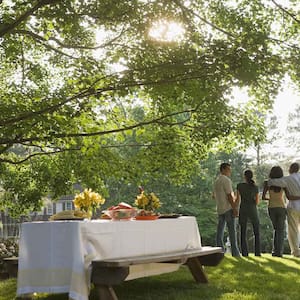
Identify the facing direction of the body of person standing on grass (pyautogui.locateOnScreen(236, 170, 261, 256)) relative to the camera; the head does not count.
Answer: away from the camera

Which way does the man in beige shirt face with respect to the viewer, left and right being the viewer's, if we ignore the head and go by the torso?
facing away from the viewer and to the right of the viewer

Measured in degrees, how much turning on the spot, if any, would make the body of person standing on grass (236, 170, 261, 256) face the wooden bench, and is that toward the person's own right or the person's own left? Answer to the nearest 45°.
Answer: approximately 180°

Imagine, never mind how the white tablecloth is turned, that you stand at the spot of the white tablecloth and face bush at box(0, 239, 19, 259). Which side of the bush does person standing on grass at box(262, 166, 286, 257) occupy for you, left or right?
right

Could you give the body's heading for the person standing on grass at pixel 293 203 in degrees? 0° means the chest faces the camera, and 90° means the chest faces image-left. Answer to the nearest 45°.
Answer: approximately 180°

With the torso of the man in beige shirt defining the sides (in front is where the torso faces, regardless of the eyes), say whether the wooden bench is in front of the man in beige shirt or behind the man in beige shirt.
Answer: behind

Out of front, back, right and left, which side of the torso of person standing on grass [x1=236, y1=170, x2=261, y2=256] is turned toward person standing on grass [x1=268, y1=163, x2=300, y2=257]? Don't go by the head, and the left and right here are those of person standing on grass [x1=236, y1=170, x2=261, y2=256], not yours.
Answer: right
